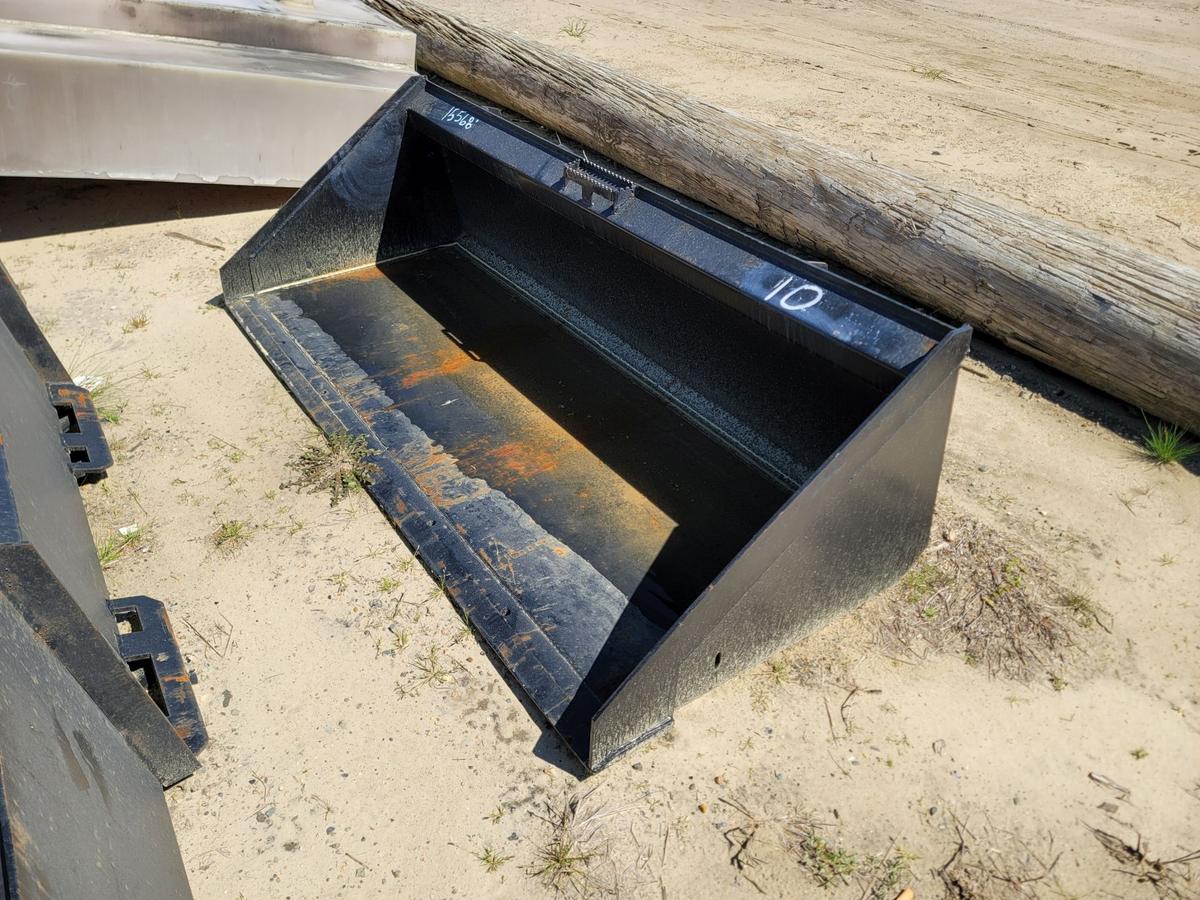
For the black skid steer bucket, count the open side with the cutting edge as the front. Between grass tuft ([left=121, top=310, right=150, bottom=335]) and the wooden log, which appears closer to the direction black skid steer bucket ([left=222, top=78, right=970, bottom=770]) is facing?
the grass tuft

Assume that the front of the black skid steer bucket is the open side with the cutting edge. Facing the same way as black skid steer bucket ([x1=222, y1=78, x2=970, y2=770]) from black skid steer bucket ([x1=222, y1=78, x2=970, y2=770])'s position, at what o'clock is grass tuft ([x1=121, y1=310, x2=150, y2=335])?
The grass tuft is roughly at 2 o'clock from the black skid steer bucket.

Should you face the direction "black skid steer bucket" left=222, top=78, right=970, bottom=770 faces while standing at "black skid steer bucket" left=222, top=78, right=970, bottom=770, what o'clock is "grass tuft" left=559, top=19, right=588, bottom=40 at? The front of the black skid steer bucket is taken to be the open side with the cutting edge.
The grass tuft is roughly at 4 o'clock from the black skid steer bucket.

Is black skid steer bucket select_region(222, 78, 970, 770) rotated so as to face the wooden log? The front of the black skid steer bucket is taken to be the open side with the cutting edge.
no

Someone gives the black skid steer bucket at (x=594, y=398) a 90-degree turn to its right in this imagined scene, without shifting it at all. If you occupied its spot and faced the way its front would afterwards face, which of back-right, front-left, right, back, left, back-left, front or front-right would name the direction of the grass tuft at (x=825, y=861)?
back

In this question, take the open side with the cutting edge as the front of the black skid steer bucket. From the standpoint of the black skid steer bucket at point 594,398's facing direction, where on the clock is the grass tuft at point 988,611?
The grass tuft is roughly at 8 o'clock from the black skid steer bucket.

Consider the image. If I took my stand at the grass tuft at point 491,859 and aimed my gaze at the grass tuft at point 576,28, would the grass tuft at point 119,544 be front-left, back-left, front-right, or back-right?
front-left

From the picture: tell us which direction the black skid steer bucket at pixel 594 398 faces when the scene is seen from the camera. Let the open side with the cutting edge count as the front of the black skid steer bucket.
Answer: facing the viewer and to the left of the viewer

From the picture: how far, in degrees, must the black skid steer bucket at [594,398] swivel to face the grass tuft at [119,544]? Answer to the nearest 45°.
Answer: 0° — it already faces it

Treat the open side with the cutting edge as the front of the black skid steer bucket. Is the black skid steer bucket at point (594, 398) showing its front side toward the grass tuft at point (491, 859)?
no

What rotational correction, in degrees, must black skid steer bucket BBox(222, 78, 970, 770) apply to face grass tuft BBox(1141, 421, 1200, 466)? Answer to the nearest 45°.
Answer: approximately 135° to its left
